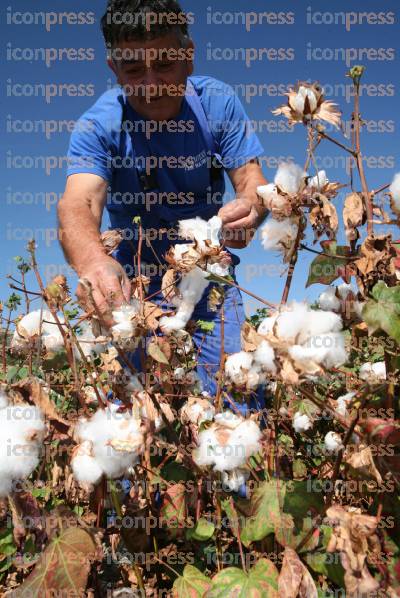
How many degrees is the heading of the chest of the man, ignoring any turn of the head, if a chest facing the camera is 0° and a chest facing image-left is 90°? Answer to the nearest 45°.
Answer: approximately 0°
